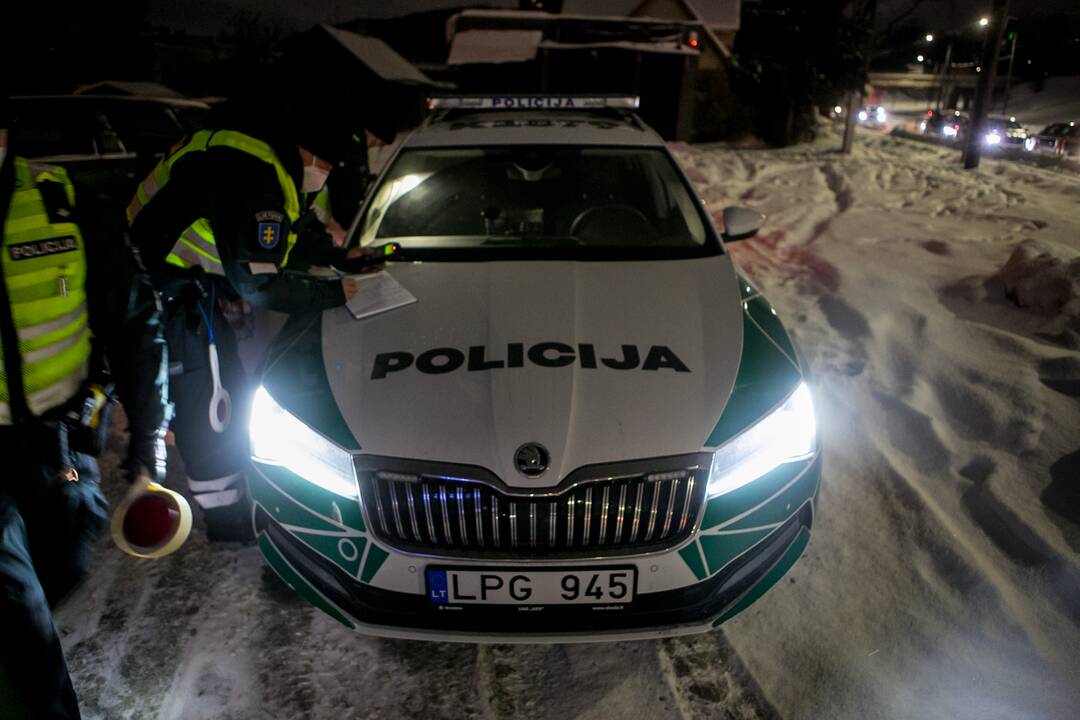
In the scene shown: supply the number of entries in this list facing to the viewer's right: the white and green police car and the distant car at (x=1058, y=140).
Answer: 0

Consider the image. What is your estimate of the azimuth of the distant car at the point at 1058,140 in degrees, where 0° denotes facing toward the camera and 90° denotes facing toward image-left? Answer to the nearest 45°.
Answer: approximately 45°

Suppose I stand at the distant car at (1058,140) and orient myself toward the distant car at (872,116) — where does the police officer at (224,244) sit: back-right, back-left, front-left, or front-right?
back-left

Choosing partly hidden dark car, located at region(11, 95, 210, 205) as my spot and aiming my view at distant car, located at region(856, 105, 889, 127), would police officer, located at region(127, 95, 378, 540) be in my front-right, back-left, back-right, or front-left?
back-right

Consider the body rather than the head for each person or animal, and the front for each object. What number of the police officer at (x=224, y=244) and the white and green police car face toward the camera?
1

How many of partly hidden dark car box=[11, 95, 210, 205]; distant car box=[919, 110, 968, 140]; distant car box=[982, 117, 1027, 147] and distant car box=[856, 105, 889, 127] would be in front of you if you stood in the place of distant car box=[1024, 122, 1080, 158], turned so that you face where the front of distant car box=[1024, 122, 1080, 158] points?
1

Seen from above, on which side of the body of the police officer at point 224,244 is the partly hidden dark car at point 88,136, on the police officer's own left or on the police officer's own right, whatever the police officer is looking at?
on the police officer's own left

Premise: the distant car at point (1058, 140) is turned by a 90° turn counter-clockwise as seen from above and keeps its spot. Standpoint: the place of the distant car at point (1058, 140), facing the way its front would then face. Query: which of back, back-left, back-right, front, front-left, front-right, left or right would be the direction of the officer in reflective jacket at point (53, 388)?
front-right

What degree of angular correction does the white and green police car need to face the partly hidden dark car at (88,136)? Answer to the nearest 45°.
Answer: approximately 135° to its right

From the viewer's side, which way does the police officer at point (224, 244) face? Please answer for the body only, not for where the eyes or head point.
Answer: to the viewer's right

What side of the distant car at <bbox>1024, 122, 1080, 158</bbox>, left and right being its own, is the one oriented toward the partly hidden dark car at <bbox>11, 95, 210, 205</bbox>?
front

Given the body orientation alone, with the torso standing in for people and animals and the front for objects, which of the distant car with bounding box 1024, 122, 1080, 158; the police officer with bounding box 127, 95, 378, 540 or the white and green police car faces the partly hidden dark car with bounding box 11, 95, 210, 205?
the distant car with bounding box 1024, 122, 1080, 158

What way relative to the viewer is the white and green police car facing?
toward the camera
